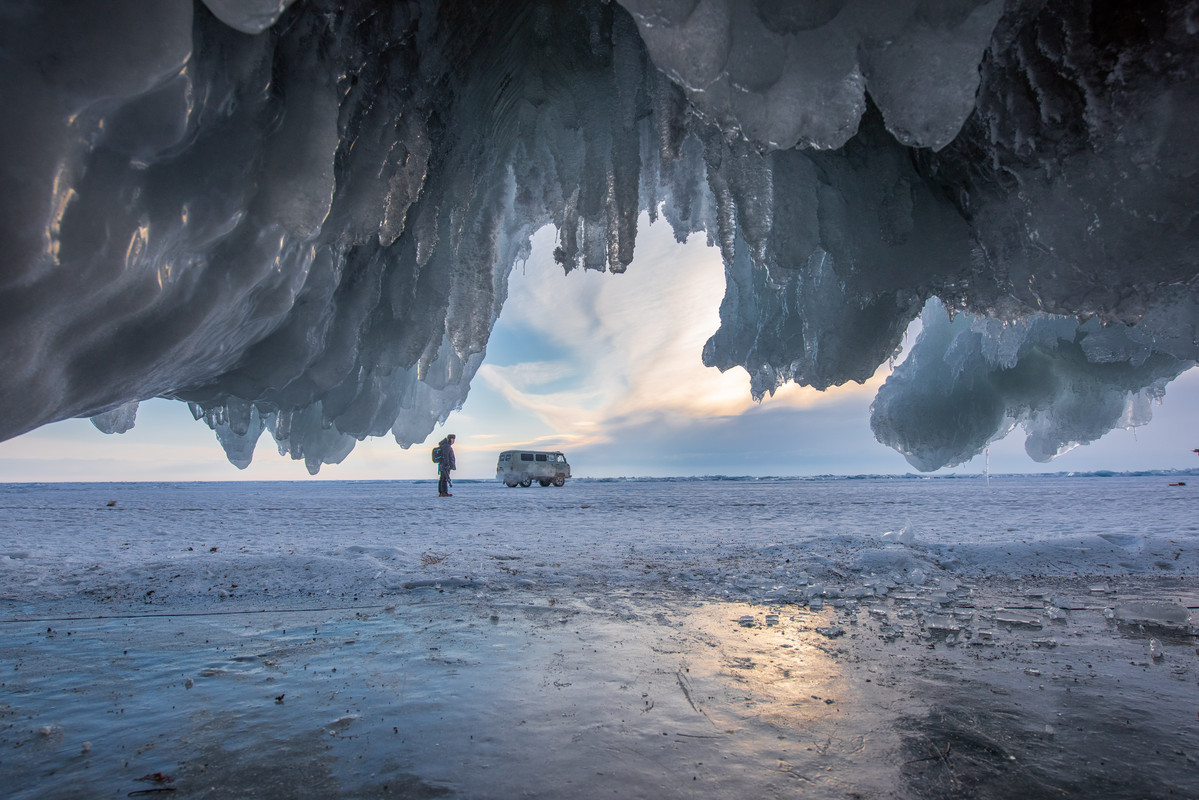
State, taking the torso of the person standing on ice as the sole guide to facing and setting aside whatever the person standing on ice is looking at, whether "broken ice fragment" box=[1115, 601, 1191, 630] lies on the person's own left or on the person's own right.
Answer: on the person's own right

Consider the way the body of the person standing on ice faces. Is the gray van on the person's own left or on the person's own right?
on the person's own left

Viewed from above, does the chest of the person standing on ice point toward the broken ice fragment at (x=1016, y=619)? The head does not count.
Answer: no

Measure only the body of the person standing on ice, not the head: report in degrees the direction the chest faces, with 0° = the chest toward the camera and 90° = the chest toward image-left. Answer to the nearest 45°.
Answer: approximately 270°
